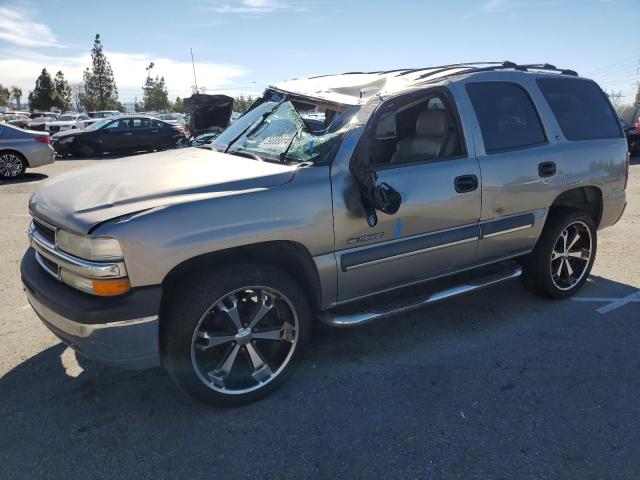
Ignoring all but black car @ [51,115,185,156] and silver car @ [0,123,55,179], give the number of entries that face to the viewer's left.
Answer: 2

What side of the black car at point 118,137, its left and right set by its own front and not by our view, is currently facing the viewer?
left

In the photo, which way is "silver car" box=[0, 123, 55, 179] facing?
to the viewer's left

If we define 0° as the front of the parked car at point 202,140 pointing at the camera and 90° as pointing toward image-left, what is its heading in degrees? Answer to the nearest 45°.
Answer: approximately 45°

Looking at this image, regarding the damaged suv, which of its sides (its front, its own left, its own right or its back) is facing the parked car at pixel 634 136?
back

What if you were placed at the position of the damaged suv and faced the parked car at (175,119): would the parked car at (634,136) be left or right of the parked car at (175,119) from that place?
right

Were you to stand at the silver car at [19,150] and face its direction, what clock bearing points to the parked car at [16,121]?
The parked car is roughly at 3 o'clock from the silver car.
